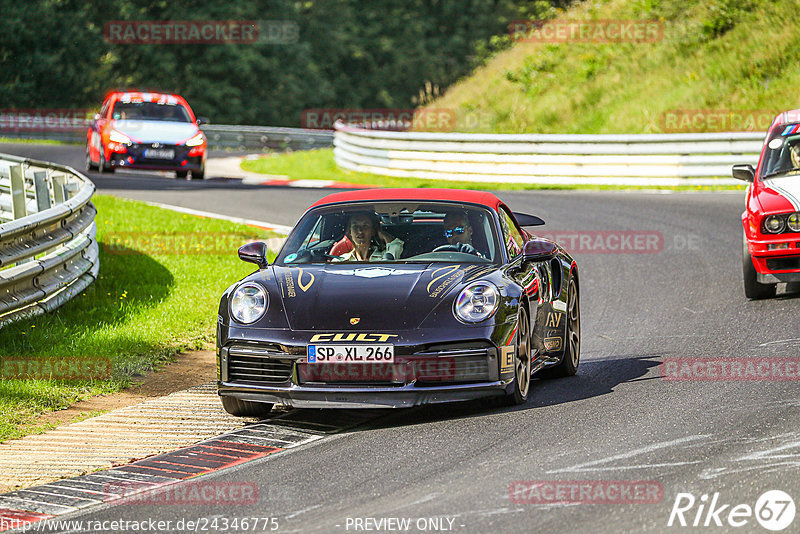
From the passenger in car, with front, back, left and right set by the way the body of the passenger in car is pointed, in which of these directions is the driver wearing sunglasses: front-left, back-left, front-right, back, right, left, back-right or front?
left

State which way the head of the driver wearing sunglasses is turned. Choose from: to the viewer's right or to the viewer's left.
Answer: to the viewer's left

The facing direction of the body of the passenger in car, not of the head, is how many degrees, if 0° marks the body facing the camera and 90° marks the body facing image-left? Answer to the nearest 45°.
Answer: approximately 0°

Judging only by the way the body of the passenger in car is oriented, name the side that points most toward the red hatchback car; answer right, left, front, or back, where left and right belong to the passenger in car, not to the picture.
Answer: back

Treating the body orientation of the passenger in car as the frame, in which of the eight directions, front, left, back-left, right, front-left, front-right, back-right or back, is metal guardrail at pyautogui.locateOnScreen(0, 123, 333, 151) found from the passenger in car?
back

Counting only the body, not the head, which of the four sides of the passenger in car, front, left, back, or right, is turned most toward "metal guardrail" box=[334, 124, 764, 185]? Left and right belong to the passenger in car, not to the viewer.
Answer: back

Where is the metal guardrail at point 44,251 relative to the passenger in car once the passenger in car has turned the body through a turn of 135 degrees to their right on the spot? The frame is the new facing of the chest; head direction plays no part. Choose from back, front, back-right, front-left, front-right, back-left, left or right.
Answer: front
